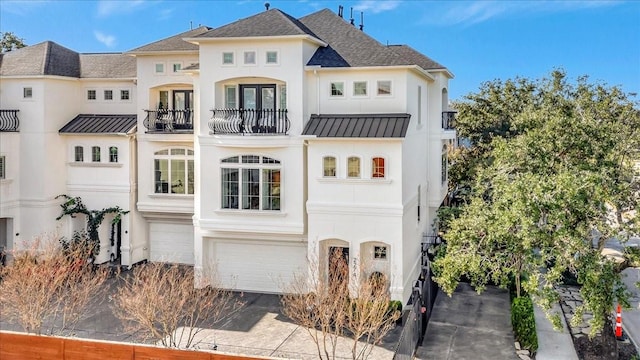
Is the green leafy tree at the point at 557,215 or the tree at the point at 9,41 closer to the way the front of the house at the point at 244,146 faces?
the green leafy tree

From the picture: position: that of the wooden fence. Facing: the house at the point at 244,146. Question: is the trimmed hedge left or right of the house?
right

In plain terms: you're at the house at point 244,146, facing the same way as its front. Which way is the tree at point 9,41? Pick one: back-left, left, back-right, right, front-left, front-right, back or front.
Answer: back-right

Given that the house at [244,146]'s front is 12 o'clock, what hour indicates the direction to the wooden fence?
The wooden fence is roughly at 1 o'clock from the house.

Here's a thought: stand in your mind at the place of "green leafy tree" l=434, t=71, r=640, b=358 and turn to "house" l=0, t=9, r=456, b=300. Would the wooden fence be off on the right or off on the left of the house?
left

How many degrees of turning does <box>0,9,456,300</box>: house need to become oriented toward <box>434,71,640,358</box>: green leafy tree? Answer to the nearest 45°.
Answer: approximately 45° to its left

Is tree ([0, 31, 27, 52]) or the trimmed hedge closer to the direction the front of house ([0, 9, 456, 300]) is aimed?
the trimmed hedge

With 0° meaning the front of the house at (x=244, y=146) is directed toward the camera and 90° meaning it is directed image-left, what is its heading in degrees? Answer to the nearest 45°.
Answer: approximately 0°

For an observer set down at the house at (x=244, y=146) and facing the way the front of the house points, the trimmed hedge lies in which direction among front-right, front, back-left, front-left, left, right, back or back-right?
front-left
